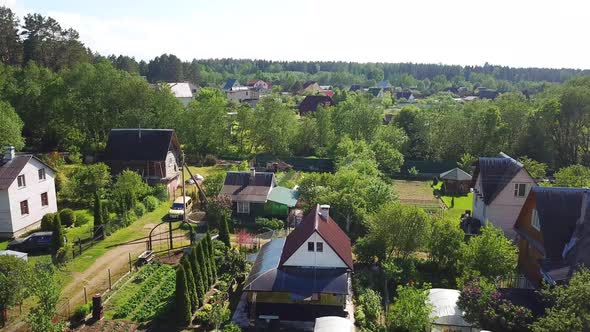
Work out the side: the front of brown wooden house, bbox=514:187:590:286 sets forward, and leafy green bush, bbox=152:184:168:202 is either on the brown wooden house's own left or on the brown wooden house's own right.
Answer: on the brown wooden house's own right

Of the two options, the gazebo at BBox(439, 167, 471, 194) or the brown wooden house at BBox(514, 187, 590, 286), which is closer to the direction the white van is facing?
the brown wooden house

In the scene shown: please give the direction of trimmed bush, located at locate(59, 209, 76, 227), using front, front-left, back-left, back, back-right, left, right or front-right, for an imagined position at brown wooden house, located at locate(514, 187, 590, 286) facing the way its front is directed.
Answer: front-right

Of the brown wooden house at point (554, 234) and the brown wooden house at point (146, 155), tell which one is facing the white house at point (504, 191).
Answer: the brown wooden house at point (146, 155)

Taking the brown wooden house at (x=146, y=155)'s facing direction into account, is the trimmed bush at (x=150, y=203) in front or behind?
in front

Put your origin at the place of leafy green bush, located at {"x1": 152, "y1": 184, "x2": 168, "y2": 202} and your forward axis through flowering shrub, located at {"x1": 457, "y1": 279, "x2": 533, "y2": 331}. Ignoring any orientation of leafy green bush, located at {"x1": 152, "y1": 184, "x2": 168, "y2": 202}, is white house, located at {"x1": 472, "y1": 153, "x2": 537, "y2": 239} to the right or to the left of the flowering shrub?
left

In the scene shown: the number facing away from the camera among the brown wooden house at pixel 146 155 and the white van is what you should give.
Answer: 0

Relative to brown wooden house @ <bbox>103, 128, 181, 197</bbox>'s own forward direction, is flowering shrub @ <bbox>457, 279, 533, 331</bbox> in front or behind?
in front

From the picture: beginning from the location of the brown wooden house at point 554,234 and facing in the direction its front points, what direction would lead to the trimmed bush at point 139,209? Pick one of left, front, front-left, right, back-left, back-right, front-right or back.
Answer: front-right

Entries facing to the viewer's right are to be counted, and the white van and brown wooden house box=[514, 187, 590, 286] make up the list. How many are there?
0

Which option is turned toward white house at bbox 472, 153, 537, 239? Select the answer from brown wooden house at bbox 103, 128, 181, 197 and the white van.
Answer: the brown wooden house

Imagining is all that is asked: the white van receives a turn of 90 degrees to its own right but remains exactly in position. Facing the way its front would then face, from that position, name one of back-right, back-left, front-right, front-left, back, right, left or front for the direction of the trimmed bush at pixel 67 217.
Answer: front-left

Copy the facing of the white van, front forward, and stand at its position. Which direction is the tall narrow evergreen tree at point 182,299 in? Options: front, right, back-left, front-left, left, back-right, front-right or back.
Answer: front-left

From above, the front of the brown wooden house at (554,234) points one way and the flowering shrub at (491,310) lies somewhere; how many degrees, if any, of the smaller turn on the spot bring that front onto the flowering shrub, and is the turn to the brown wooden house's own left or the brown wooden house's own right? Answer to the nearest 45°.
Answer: approximately 45° to the brown wooden house's own left

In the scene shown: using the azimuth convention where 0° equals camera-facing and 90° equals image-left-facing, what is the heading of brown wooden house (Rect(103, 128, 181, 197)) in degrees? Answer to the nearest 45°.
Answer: approximately 315°
